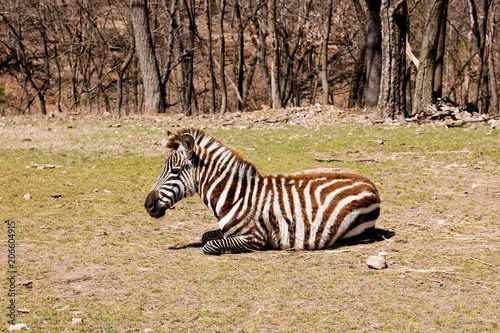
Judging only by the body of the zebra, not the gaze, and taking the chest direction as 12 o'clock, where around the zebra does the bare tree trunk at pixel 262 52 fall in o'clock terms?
The bare tree trunk is roughly at 3 o'clock from the zebra.

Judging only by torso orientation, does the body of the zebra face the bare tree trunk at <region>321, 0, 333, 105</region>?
no

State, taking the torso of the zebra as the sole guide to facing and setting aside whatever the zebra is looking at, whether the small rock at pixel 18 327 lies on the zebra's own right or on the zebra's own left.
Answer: on the zebra's own left

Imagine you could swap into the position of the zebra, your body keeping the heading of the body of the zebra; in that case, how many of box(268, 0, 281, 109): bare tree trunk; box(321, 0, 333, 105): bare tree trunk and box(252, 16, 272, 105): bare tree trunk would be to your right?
3

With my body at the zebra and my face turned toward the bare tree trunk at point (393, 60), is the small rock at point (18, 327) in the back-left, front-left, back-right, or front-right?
back-left

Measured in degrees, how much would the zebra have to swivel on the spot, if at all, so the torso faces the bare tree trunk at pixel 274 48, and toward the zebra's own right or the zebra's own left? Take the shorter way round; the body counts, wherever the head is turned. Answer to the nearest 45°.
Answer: approximately 90° to the zebra's own right

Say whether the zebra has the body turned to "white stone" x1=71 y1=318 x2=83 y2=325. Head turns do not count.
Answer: no

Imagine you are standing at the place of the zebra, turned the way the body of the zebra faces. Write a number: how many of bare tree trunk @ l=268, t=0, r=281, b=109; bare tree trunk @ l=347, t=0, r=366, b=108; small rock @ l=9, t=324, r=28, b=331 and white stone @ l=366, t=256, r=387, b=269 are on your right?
2

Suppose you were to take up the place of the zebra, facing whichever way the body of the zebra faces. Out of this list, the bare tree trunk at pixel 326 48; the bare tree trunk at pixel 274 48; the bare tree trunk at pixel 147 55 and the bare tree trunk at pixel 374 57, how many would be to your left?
0

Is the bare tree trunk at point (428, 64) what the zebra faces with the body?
no

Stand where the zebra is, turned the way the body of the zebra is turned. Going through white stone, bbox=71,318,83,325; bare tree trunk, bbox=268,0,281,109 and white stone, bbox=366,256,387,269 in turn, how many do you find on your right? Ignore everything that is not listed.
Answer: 1

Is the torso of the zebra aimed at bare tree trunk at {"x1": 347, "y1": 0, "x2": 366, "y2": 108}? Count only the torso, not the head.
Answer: no

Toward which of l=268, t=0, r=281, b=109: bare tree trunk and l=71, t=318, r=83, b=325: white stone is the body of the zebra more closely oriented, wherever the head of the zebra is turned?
the white stone

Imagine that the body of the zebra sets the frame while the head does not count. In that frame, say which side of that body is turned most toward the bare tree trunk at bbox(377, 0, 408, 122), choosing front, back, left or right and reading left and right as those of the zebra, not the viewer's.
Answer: right

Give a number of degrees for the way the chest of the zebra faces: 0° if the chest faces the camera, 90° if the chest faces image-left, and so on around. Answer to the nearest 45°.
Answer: approximately 90°

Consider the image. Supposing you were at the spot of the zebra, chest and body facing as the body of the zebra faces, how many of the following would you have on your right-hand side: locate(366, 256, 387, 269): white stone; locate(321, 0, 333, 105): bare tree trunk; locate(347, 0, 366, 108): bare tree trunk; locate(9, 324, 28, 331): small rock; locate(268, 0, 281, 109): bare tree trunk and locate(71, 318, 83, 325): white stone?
3

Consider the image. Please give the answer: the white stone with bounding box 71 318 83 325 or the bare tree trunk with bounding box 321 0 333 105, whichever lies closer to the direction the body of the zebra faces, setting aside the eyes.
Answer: the white stone
